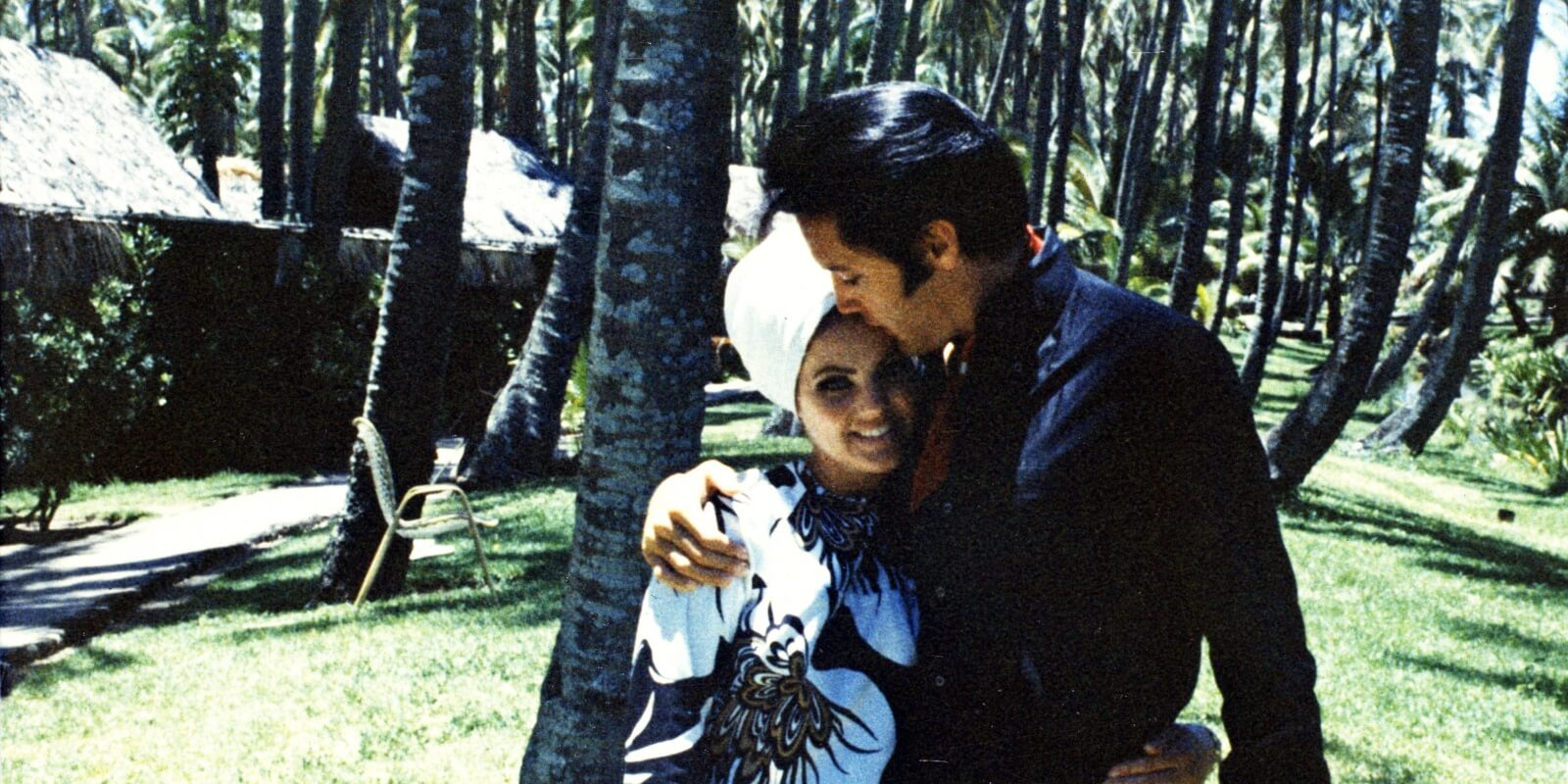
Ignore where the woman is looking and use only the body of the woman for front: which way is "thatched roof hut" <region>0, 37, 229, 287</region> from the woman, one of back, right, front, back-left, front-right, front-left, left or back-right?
back

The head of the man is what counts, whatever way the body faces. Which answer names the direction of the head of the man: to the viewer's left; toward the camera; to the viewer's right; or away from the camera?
to the viewer's left

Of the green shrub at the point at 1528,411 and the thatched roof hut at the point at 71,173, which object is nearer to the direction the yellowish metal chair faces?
the green shrub

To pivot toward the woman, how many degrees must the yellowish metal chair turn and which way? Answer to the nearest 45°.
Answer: approximately 90° to its right

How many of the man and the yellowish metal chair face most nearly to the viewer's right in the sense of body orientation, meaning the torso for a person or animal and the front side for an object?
1

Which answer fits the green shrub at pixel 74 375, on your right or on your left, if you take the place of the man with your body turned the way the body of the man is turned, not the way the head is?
on your right

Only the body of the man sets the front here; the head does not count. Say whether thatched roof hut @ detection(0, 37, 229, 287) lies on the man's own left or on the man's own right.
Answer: on the man's own right

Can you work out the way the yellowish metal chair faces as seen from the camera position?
facing to the right of the viewer

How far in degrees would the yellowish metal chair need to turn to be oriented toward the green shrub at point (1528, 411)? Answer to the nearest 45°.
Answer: approximately 45° to its left

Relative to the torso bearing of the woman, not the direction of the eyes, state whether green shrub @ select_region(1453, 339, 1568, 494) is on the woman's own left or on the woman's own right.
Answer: on the woman's own left
